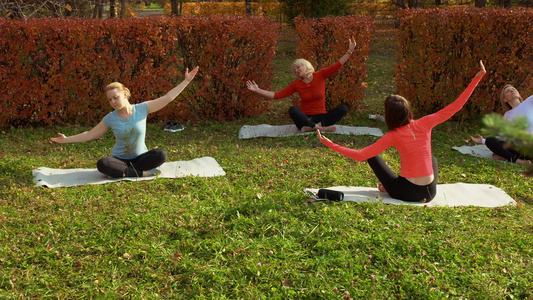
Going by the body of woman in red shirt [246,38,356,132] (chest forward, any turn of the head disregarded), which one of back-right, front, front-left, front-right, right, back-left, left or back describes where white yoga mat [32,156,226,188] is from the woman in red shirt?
front-right

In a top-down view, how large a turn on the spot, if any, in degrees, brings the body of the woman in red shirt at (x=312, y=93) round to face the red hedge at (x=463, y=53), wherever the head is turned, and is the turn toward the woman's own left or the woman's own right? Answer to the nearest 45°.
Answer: approximately 90° to the woman's own left

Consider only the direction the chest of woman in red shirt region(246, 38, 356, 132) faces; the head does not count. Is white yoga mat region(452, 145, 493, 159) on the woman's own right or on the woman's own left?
on the woman's own left

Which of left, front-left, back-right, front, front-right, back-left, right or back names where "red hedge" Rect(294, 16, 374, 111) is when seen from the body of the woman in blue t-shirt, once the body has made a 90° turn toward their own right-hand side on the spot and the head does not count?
back-right

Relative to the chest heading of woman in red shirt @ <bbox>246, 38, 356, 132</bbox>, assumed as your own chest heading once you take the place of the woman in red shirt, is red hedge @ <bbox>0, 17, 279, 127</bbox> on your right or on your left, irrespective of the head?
on your right

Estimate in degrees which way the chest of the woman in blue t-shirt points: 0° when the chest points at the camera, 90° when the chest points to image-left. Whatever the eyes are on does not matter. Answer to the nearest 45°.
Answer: approximately 0°

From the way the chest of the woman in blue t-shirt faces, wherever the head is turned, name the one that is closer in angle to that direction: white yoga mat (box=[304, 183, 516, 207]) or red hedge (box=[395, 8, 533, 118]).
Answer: the white yoga mat

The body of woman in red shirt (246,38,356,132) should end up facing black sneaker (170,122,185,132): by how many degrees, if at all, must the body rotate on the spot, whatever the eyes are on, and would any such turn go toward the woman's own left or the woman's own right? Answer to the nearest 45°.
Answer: approximately 90° to the woman's own right

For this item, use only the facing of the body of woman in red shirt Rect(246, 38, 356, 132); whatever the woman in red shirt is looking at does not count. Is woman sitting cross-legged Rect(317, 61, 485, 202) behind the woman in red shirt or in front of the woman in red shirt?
in front

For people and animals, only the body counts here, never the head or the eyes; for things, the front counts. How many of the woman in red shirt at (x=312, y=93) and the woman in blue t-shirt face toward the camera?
2

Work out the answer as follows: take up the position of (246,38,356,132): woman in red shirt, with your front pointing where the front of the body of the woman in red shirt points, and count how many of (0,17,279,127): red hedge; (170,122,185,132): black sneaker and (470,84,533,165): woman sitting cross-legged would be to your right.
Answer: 2

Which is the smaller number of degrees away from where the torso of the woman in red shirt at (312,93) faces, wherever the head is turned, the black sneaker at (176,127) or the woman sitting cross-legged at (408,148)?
the woman sitting cross-legged

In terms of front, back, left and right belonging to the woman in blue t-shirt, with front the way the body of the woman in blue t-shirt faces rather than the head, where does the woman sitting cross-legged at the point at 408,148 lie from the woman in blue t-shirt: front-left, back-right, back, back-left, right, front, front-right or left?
front-left

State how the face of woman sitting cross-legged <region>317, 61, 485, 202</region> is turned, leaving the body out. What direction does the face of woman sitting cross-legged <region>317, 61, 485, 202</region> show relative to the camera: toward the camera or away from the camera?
away from the camera

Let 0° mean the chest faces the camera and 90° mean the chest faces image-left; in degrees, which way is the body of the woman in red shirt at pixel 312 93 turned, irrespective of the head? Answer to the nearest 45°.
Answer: approximately 0°
